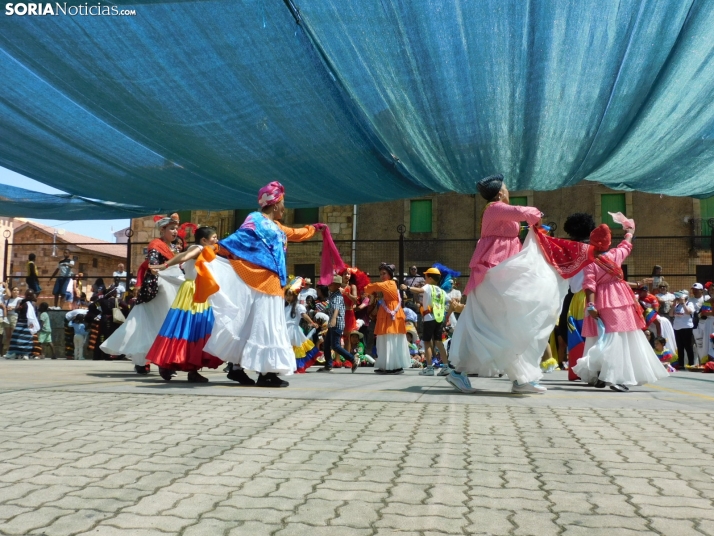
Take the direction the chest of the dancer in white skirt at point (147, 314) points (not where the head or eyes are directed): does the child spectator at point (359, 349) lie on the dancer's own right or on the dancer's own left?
on the dancer's own left

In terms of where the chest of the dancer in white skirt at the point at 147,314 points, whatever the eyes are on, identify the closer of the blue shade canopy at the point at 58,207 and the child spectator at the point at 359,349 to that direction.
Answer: the child spectator

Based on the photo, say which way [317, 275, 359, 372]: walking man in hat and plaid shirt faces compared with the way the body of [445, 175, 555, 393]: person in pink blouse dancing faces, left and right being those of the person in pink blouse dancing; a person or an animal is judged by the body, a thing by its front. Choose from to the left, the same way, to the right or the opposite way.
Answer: the opposite way

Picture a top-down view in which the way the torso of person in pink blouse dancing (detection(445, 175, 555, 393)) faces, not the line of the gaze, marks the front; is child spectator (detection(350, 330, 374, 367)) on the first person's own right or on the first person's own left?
on the first person's own left

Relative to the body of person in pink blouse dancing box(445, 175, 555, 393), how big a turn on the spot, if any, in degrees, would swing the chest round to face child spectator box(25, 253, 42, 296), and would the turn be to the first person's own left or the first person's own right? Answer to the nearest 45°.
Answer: approximately 135° to the first person's own left

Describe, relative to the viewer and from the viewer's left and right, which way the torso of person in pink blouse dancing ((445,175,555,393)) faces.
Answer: facing to the right of the viewer
